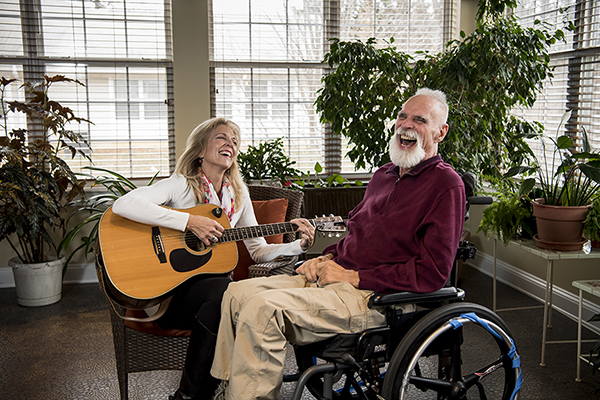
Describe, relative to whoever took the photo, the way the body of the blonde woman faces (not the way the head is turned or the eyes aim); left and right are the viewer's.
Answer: facing the viewer and to the right of the viewer

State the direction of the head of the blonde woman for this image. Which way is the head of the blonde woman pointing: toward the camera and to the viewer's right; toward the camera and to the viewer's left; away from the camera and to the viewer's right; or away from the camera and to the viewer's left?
toward the camera and to the viewer's right

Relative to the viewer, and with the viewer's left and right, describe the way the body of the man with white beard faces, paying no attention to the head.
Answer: facing the viewer and to the left of the viewer

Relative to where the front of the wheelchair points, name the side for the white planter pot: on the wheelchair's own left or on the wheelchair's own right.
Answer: on the wheelchair's own right

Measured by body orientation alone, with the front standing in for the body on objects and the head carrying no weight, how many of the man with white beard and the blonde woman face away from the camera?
0

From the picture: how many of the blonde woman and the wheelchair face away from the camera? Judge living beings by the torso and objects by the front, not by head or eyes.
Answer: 0

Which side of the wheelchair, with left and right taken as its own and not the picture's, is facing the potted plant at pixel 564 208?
back

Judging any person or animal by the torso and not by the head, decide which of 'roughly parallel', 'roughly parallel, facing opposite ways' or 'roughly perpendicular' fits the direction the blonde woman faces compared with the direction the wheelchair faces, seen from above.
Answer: roughly perpendicular

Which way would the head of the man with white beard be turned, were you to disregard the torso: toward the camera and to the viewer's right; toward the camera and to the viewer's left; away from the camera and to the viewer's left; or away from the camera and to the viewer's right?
toward the camera and to the viewer's left

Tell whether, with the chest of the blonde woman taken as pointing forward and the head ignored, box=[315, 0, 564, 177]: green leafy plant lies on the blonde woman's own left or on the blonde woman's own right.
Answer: on the blonde woman's own left
